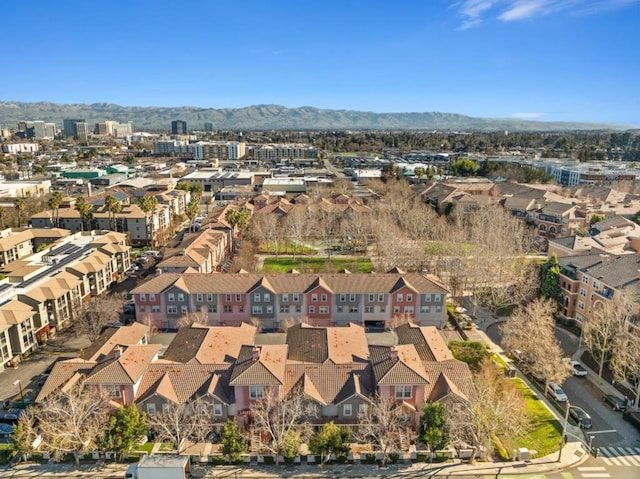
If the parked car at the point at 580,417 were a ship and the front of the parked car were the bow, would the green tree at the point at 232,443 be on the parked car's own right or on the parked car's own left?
on the parked car's own right

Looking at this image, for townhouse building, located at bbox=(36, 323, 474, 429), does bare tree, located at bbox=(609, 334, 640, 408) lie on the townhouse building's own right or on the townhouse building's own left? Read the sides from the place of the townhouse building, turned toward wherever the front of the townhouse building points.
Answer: on the townhouse building's own left

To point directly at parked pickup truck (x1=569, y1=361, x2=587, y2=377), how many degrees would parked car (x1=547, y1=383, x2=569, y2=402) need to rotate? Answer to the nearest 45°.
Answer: approximately 135° to its left

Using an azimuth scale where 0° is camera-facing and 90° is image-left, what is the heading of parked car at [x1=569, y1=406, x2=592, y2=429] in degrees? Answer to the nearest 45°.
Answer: approximately 315°

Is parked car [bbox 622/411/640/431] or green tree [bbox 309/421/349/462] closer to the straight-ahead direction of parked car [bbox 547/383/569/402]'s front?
the parked car

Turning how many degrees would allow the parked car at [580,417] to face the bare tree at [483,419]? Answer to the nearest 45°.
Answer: approximately 90° to its right
